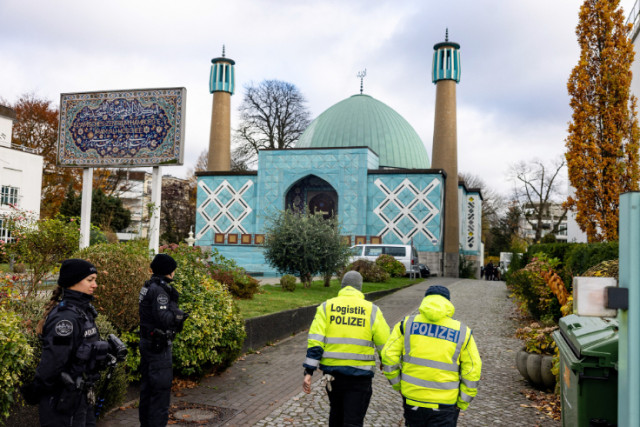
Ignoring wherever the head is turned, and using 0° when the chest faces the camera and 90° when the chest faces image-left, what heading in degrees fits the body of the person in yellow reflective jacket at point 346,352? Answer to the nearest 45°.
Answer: approximately 180°

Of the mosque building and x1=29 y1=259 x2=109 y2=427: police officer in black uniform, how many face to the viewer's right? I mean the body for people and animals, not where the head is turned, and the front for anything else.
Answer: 1

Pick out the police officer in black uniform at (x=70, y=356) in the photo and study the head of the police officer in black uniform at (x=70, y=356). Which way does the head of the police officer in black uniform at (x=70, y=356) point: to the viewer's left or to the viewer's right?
to the viewer's right

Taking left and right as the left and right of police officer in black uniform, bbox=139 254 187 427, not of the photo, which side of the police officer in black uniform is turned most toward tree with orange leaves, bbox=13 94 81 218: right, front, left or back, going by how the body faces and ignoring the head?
left

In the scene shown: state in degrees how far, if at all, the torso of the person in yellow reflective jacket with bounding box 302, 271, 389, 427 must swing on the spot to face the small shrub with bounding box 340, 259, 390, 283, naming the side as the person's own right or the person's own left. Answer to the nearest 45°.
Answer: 0° — they already face it

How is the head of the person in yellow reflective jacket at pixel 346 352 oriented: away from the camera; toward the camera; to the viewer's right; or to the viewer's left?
away from the camera

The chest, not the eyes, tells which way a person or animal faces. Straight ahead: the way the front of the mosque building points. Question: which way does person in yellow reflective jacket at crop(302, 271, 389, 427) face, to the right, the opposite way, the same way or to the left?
the opposite way

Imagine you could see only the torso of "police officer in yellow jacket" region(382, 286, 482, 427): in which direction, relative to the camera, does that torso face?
away from the camera

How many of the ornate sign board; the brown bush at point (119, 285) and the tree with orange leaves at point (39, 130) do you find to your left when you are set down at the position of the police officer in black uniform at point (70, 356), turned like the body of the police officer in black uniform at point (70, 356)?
3

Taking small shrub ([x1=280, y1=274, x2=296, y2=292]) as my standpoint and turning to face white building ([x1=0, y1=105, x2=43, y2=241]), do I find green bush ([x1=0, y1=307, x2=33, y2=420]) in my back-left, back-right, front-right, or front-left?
back-left

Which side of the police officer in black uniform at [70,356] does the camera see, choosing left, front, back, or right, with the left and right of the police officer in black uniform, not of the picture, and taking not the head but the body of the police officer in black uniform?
right

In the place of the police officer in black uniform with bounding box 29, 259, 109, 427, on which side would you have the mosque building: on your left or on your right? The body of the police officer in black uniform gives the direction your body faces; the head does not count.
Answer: on your left

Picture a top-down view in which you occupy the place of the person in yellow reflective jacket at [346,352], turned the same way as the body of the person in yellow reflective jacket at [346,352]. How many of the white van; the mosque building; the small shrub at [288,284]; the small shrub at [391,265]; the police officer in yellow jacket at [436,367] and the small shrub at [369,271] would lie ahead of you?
5

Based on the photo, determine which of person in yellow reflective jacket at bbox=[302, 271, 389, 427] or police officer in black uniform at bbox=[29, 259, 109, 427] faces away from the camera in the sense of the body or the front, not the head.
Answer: the person in yellow reflective jacket
